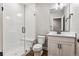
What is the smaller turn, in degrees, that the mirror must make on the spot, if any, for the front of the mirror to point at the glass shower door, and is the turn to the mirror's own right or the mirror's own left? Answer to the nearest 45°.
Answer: approximately 90° to the mirror's own right

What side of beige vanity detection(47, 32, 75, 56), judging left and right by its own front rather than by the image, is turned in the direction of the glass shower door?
right

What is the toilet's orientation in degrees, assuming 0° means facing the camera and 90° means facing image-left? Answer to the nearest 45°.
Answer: approximately 45°

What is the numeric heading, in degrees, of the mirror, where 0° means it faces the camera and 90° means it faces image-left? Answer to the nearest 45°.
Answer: approximately 0°

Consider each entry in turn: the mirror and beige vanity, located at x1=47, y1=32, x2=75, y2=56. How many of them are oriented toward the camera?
2

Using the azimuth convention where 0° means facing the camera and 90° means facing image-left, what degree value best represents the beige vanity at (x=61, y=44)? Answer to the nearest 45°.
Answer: approximately 0°
